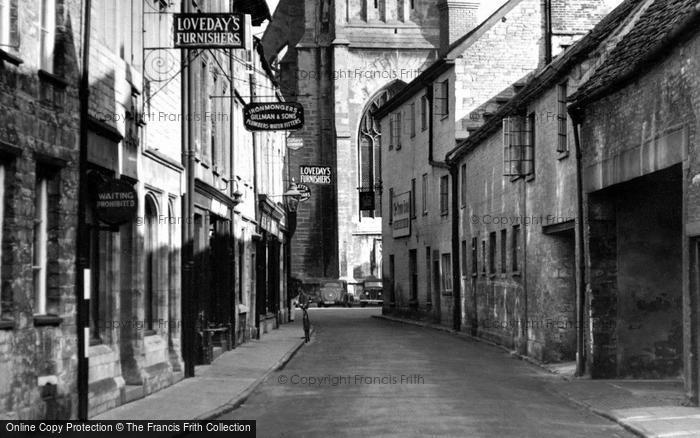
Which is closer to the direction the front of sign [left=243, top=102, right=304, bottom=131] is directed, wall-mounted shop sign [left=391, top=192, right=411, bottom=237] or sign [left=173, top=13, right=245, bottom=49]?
the sign

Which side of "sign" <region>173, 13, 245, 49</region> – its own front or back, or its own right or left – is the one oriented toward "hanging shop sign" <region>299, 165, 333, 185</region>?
back

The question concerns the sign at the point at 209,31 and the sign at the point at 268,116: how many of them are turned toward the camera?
2

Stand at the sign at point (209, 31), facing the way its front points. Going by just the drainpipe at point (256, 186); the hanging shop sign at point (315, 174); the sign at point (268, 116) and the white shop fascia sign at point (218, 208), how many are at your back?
4

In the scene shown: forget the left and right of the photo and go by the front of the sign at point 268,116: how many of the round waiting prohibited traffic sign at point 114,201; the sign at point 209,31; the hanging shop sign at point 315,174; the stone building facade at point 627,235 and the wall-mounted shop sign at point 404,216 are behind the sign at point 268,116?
2

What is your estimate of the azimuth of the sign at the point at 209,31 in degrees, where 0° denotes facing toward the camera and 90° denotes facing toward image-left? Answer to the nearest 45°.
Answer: approximately 0°

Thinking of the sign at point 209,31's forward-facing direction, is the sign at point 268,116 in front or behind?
behind

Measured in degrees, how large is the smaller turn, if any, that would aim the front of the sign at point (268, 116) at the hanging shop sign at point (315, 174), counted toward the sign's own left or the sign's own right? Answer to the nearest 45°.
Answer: approximately 180°

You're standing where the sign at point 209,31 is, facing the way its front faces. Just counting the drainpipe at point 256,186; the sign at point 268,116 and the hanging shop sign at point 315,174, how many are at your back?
3

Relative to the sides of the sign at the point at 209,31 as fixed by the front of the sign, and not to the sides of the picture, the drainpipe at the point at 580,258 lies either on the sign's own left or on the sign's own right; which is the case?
on the sign's own left

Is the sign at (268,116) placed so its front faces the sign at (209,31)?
yes

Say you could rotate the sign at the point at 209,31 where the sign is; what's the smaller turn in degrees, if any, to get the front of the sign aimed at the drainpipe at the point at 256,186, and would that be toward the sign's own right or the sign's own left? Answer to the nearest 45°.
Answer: approximately 180°

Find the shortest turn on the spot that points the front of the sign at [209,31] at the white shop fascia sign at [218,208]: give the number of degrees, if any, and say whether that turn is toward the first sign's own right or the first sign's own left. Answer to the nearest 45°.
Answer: approximately 180°

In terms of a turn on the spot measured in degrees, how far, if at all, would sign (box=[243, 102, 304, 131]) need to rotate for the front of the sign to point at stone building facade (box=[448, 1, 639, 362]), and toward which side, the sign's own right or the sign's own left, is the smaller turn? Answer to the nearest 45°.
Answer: approximately 90° to the sign's own left

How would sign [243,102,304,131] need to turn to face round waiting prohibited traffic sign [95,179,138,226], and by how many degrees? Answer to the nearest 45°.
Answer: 0° — it already faces it
